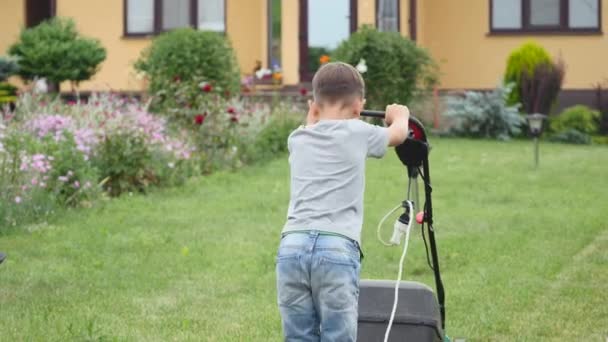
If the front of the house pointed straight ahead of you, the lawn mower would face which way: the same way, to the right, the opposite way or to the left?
the opposite way

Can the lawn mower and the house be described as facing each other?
yes

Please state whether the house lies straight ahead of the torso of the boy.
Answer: yes

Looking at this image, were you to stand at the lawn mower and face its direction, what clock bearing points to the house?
The house is roughly at 12 o'clock from the lawn mower.

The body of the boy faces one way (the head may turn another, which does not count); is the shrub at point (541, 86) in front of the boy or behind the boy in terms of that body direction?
in front

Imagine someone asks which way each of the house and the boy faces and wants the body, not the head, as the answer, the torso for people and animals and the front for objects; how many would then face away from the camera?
1

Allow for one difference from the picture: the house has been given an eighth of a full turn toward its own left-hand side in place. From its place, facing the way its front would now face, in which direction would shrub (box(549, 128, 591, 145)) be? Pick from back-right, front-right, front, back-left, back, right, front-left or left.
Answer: front

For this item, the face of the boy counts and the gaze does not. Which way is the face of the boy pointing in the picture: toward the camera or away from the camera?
away from the camera

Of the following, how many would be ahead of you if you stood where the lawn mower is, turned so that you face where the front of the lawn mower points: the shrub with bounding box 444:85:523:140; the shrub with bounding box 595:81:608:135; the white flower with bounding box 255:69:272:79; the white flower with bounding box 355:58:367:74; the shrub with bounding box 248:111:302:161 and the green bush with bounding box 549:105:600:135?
6

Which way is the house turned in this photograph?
toward the camera

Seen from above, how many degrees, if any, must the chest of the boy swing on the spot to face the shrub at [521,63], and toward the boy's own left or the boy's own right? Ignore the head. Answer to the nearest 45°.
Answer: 0° — they already face it

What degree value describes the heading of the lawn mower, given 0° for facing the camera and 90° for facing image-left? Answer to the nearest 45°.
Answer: approximately 180°

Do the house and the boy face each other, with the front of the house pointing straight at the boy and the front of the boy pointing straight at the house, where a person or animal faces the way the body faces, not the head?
yes

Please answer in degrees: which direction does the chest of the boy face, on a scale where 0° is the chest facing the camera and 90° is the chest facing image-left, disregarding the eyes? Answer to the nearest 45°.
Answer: approximately 180°
